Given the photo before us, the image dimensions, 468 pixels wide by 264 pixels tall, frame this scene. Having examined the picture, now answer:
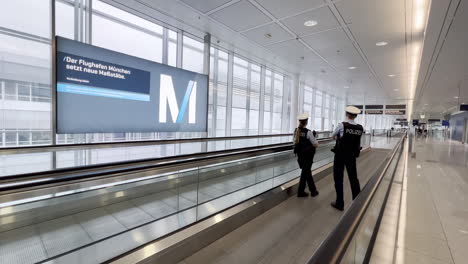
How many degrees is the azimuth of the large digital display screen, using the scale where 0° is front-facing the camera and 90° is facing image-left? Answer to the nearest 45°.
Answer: approximately 315°

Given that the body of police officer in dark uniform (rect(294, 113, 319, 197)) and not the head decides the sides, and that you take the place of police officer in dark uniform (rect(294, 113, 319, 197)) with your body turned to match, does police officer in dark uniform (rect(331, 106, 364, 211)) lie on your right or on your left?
on your right

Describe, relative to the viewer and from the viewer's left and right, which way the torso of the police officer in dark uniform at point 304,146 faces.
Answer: facing away from the viewer and to the right of the viewer

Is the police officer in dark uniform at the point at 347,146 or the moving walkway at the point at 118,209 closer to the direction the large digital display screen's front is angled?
the police officer in dark uniform
